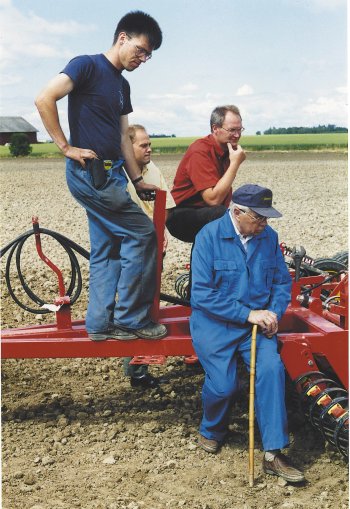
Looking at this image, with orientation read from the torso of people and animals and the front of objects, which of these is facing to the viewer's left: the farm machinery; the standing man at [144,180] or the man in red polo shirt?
the farm machinery

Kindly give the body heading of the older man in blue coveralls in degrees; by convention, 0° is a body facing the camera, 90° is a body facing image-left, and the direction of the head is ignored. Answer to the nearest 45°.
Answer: approximately 315°

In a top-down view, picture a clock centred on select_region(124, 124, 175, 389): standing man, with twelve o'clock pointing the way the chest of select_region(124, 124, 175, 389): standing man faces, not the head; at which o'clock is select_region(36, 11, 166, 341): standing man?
select_region(36, 11, 166, 341): standing man is roughly at 2 o'clock from select_region(124, 124, 175, 389): standing man.

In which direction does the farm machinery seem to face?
to the viewer's left

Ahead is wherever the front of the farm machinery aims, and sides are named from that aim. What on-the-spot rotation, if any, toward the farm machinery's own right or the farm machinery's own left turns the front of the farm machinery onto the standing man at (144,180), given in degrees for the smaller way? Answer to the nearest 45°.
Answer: approximately 45° to the farm machinery's own right
